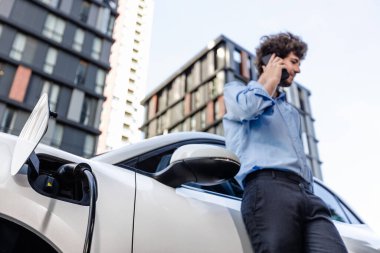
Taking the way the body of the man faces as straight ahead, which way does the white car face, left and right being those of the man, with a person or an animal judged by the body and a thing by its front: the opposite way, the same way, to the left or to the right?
to the right

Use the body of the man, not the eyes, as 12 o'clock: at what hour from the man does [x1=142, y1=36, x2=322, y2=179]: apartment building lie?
The apartment building is roughly at 7 o'clock from the man.

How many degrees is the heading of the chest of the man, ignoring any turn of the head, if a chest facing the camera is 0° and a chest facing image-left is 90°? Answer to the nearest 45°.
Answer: approximately 315°

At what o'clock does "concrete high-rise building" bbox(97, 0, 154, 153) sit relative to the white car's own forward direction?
The concrete high-rise building is roughly at 4 o'clock from the white car.

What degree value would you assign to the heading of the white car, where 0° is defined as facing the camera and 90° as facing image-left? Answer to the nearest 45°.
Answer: approximately 45°

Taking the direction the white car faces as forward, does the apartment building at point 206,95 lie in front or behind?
behind

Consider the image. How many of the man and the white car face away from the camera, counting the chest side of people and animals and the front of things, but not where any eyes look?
0
